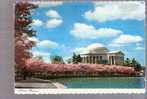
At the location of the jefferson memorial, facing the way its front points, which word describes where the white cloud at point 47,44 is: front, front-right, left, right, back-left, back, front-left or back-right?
back-right

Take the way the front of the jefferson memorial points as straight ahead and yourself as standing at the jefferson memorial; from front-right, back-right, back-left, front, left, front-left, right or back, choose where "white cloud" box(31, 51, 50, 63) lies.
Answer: back-right

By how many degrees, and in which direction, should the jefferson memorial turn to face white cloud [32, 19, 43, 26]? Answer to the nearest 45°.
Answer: approximately 135° to its right

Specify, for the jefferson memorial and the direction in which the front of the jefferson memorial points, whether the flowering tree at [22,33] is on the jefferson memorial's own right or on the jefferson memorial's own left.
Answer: on the jefferson memorial's own right

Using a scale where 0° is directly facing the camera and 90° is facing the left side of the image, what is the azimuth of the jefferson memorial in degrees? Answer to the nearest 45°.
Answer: approximately 315°
